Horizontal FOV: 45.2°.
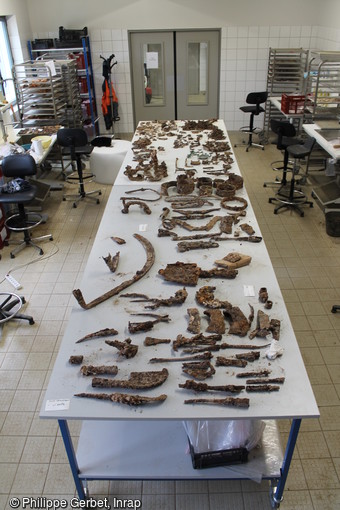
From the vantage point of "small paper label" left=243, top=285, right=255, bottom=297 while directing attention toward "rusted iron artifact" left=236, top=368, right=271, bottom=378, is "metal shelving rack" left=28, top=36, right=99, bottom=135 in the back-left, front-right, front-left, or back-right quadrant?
back-right

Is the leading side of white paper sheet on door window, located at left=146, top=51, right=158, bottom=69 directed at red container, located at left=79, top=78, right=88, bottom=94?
no

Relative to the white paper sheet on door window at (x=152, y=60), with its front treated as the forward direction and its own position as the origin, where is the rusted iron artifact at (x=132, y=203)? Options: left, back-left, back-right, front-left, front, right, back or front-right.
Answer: front

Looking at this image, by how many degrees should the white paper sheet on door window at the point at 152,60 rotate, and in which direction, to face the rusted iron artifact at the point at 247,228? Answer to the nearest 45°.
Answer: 0° — it already faces it

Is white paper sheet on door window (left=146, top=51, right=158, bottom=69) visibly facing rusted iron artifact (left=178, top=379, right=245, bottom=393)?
yes

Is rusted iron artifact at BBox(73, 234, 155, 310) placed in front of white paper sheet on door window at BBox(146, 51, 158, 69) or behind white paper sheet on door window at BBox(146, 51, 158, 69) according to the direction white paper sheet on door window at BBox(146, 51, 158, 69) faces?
in front

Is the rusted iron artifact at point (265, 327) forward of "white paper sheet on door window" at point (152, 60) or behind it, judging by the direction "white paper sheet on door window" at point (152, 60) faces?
forward

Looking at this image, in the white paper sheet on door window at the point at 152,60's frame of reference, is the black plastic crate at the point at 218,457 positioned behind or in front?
in front

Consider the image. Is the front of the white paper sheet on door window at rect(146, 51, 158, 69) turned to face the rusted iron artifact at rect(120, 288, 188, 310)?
yes

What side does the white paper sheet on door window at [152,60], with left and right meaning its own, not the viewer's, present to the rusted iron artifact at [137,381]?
front

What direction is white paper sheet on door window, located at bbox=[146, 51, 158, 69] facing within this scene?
toward the camera

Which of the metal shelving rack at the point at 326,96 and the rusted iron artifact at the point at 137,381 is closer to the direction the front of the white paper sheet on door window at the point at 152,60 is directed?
the rusted iron artifact

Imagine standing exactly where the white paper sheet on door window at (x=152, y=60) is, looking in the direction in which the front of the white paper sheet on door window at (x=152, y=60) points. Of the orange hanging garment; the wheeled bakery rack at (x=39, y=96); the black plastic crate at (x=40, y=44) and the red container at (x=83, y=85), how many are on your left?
0

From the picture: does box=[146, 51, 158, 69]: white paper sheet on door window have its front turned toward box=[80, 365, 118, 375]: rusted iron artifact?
yes

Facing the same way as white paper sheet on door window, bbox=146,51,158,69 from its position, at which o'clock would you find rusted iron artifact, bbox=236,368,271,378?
The rusted iron artifact is roughly at 12 o'clock from the white paper sheet on door window.

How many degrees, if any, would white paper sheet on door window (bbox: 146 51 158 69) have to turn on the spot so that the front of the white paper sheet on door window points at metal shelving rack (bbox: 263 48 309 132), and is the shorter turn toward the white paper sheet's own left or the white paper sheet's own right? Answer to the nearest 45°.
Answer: approximately 90° to the white paper sheet's own left

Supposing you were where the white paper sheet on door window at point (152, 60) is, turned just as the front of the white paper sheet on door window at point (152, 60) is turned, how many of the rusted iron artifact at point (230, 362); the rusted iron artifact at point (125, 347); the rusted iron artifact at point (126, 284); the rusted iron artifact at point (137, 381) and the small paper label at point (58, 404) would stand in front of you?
5

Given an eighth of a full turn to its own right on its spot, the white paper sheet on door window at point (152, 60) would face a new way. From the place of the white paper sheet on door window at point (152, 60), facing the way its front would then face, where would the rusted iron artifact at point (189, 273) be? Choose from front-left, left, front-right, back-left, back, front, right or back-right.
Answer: front-left
